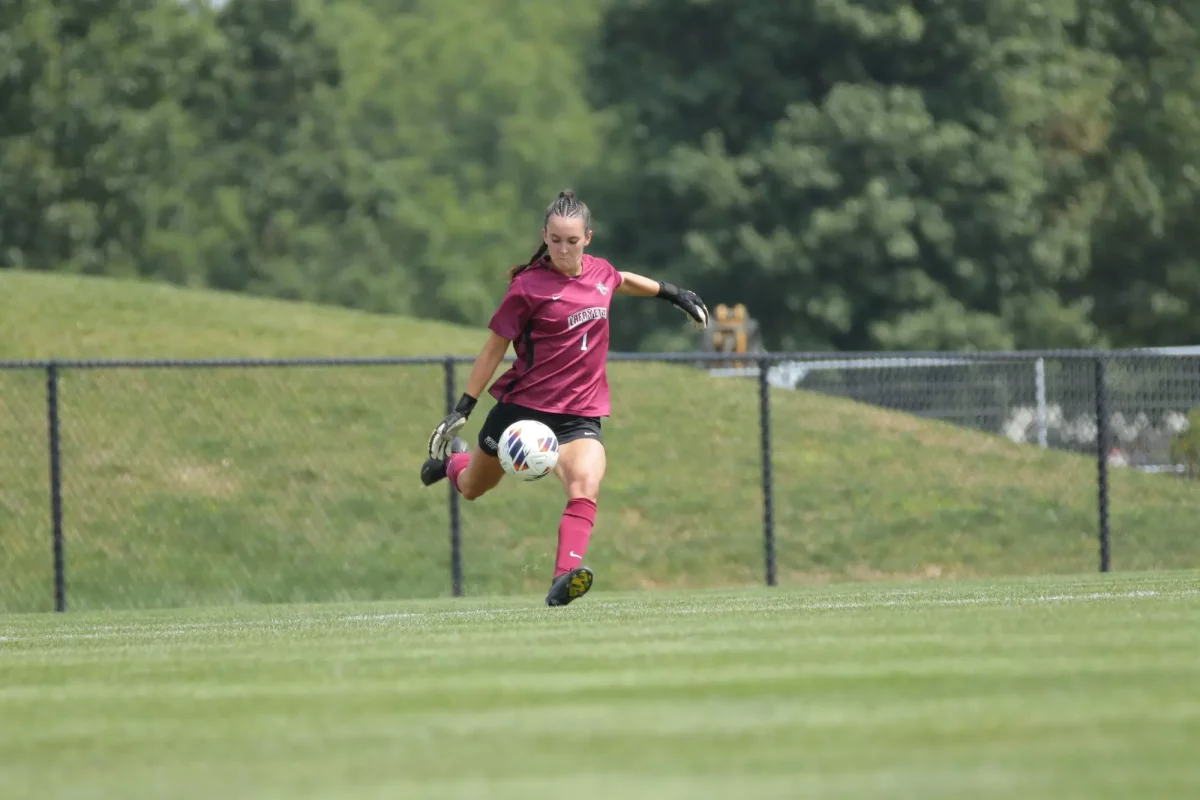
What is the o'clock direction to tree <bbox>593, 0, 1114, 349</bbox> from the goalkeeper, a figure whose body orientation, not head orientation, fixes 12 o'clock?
The tree is roughly at 8 o'clock from the goalkeeper.

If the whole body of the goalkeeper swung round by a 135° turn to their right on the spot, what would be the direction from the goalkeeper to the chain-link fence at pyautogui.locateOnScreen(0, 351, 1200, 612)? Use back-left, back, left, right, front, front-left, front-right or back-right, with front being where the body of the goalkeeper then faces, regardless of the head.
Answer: right

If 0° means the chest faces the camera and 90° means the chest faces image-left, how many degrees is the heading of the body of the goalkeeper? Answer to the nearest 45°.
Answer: approximately 315°
